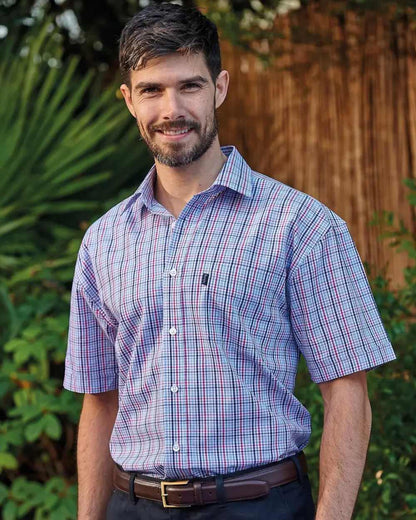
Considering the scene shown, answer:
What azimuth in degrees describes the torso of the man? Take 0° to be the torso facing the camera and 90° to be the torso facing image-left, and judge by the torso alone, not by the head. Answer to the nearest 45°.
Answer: approximately 45°

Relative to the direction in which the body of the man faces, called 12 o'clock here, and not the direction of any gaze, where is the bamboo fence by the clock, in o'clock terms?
The bamboo fence is roughly at 5 o'clock from the man.
